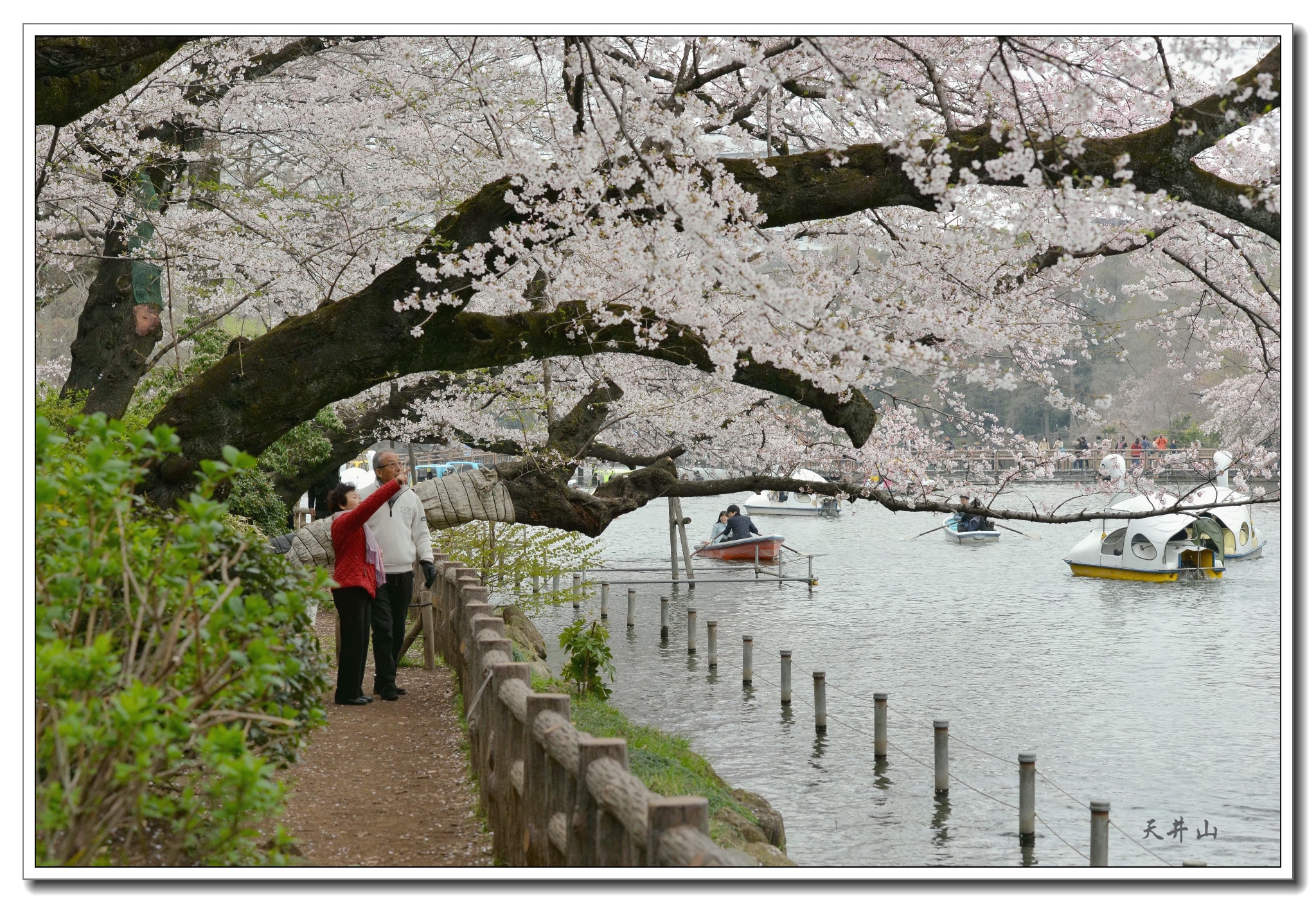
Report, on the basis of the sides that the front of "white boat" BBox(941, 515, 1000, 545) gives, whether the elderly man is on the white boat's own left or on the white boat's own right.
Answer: on the white boat's own left

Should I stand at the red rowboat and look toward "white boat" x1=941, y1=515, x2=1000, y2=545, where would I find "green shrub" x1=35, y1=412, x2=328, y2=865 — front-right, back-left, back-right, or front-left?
back-right

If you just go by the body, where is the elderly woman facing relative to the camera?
to the viewer's right

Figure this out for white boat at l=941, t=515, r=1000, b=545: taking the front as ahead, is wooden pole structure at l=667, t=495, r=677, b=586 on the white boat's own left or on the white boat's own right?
on the white boat's own left
